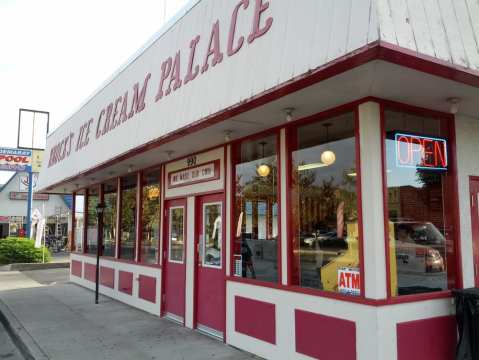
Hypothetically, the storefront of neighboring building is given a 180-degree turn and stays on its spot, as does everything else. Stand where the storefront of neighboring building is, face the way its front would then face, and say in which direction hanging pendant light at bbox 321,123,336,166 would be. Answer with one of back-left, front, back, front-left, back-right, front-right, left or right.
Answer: back

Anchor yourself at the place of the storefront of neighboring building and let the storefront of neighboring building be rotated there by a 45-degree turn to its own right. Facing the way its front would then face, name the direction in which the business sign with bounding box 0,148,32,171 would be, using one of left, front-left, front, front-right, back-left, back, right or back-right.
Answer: front-left

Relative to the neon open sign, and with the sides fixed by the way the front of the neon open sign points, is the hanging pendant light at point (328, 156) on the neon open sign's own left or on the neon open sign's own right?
on the neon open sign's own right

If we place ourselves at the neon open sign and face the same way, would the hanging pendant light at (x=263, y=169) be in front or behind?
behind

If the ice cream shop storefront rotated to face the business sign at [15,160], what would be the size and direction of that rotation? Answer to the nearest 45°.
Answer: approximately 90° to its right

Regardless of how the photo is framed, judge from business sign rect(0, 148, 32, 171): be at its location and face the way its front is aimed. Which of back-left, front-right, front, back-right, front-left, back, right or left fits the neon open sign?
front

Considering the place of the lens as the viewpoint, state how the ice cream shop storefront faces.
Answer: facing the viewer and to the left of the viewer

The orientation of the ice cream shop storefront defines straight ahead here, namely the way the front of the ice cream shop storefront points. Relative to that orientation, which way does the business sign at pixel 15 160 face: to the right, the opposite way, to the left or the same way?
to the left

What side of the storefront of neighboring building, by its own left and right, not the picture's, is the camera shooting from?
front

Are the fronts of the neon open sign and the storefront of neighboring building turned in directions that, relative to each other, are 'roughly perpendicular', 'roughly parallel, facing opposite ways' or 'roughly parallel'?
roughly parallel

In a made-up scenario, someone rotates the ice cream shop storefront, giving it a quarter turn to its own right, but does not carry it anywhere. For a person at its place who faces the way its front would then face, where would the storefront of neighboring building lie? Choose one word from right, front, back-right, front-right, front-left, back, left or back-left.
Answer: front
